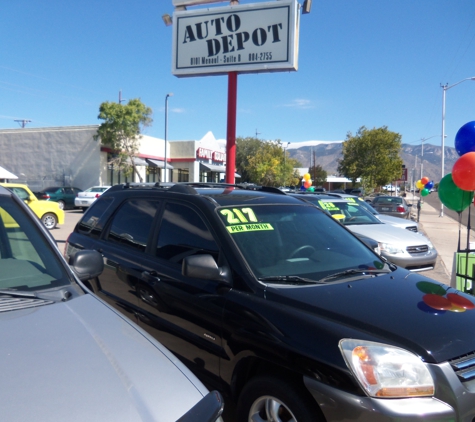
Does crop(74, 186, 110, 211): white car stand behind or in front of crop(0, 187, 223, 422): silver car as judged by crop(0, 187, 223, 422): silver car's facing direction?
behind

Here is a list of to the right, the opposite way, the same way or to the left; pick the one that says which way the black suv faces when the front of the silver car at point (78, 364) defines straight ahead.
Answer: the same way

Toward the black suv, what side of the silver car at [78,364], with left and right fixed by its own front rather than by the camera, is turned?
left

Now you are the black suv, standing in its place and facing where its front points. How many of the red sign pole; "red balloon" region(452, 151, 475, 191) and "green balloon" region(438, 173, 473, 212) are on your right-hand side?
0

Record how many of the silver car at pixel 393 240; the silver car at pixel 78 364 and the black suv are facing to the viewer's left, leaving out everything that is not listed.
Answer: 0

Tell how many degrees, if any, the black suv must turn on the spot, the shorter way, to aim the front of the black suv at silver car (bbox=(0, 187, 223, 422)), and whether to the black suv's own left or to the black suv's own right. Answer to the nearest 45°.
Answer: approximately 90° to the black suv's own right

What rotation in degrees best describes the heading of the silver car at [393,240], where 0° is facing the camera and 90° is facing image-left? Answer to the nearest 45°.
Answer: approximately 315°

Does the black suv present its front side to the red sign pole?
no

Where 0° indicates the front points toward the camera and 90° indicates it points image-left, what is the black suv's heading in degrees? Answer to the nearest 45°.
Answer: approximately 315°

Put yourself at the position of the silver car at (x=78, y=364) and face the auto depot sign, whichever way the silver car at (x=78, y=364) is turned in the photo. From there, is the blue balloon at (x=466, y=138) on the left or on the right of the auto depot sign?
right

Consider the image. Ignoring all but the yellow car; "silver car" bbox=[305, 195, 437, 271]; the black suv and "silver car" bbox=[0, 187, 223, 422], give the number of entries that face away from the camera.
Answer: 0

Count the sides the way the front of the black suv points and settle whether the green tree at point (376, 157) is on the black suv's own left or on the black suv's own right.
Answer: on the black suv's own left

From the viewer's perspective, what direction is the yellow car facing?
to the viewer's right

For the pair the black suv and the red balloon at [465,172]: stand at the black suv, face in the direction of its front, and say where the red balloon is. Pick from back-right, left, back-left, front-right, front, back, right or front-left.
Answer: left

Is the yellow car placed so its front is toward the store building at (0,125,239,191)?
no

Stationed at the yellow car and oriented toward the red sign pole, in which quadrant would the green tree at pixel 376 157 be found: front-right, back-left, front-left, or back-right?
front-left

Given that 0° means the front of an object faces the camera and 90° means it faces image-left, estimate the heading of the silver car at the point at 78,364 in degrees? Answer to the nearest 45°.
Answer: approximately 315°
